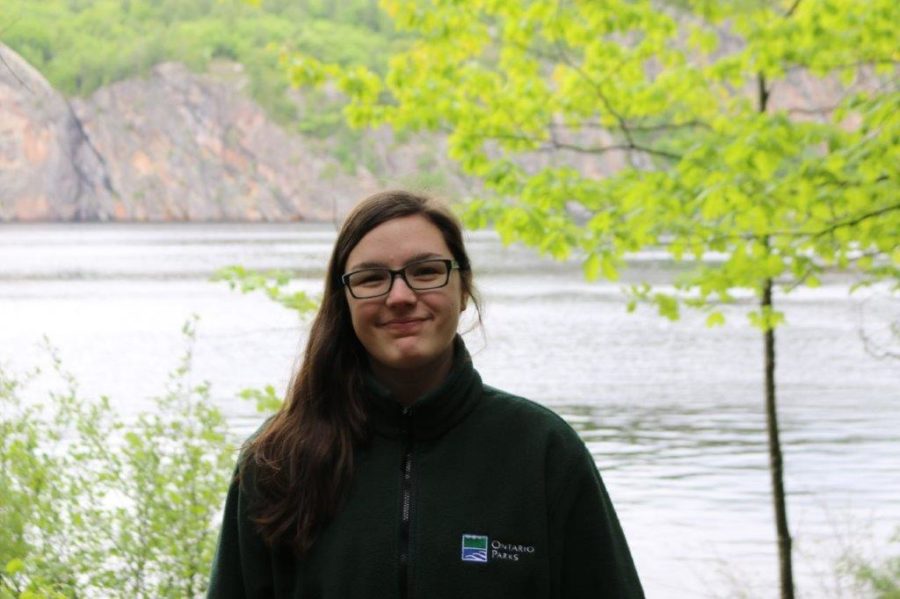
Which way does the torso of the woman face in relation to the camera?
toward the camera

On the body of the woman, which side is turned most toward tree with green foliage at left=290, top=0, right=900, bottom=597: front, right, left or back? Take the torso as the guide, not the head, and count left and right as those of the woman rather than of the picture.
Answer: back

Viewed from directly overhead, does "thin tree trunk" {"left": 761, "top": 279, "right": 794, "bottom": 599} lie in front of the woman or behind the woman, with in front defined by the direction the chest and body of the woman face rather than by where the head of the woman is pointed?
behind
